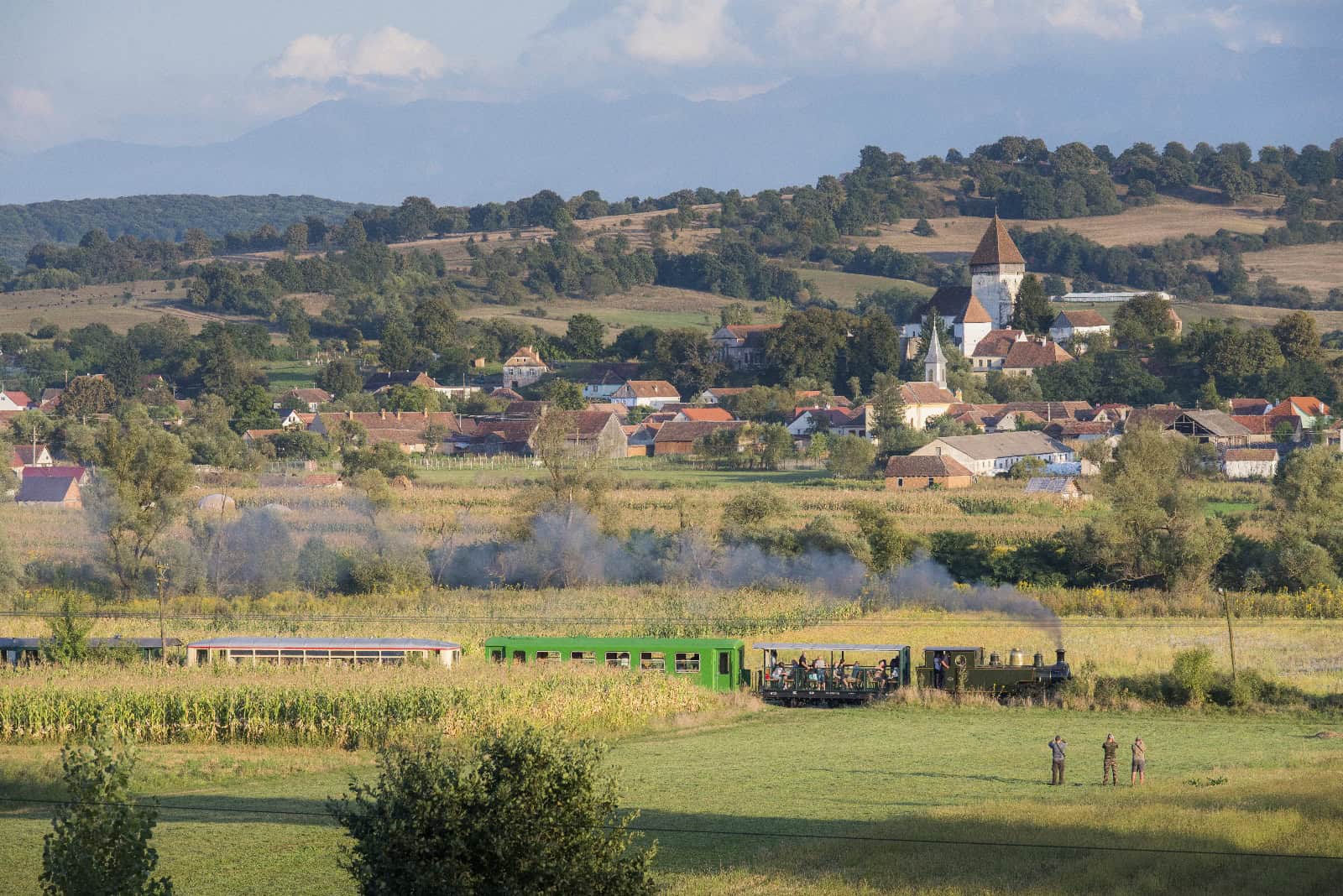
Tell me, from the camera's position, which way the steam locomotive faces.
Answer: facing to the right of the viewer

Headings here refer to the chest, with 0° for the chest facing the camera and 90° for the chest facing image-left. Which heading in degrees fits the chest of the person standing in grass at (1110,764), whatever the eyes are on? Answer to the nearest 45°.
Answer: approximately 180°

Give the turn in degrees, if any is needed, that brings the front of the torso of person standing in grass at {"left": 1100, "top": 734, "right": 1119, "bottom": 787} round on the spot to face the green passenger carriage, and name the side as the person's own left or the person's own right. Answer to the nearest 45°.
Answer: approximately 45° to the person's own left

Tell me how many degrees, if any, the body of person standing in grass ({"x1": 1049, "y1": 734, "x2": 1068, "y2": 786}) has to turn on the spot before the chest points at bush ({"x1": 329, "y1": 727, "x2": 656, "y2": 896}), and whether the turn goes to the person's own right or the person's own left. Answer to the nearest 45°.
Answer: approximately 180°

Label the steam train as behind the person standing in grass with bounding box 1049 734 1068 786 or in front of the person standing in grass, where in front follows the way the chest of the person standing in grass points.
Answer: in front

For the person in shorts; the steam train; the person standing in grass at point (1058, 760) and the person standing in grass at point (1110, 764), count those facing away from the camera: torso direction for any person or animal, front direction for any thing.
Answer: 3

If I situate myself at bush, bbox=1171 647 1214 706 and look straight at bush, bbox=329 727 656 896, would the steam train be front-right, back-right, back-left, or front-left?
front-right

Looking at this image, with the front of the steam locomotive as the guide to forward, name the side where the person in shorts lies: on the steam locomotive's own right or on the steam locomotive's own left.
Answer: on the steam locomotive's own right

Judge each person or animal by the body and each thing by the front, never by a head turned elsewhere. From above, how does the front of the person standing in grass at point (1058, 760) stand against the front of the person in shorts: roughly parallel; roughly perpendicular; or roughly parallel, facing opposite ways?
roughly parallel

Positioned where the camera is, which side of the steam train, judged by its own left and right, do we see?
right

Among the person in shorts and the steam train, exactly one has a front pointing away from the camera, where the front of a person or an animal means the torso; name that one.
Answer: the person in shorts

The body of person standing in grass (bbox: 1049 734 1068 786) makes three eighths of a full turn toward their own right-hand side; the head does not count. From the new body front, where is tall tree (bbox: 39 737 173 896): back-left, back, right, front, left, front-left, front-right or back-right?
right

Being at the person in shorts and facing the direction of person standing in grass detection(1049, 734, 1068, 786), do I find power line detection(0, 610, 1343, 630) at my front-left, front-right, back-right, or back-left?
front-right

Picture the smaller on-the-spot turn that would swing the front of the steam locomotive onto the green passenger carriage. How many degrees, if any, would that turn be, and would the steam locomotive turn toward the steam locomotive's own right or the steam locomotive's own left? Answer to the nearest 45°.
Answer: approximately 180°
